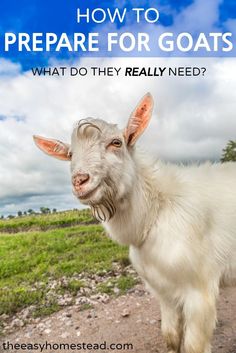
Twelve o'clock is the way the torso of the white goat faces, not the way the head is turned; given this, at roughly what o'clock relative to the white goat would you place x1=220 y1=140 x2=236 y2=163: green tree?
The green tree is roughly at 5 o'clock from the white goat.

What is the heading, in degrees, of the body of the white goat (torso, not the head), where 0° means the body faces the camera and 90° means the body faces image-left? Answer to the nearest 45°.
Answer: approximately 45°
